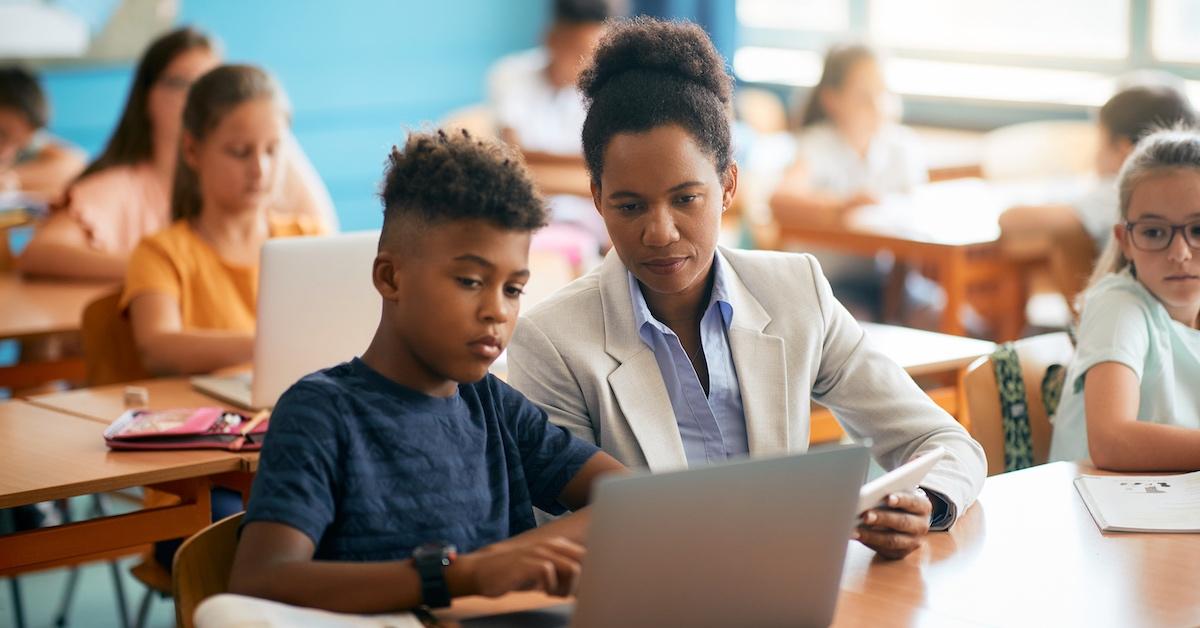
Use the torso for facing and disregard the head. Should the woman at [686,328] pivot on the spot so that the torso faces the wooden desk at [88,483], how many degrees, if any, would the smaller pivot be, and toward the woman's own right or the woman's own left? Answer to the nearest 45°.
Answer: approximately 90° to the woman's own right

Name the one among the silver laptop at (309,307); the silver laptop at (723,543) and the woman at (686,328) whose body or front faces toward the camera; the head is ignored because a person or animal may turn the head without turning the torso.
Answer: the woman

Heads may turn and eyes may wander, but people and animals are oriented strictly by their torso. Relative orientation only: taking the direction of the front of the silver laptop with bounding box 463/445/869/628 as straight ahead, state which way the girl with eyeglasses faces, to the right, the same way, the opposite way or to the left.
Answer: the opposite way

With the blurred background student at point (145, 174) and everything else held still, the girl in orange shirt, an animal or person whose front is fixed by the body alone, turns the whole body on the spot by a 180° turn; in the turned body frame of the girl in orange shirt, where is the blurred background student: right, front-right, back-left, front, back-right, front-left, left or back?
front-right

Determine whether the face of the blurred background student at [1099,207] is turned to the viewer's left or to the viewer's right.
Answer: to the viewer's left

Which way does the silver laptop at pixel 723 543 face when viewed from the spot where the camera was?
facing away from the viewer and to the left of the viewer

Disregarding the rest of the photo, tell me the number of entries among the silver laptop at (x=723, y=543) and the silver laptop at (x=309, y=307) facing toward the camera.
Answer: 0

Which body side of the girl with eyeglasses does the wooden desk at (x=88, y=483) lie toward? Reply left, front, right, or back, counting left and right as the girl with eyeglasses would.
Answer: right

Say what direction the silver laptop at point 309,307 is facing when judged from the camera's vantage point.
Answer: facing away from the viewer and to the left of the viewer

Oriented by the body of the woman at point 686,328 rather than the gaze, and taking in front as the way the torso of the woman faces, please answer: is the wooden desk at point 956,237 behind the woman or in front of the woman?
behind

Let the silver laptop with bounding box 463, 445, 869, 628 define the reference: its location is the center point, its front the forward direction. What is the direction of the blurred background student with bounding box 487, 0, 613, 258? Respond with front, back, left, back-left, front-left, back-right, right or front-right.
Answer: front-right

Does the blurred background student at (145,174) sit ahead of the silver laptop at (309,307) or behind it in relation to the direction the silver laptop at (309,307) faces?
ahead

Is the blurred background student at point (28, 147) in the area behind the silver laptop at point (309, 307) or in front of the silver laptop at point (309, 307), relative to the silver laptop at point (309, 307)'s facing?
in front

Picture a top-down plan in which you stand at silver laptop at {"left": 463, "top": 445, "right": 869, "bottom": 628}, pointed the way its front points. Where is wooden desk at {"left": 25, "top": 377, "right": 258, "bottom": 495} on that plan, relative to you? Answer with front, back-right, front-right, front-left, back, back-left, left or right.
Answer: front

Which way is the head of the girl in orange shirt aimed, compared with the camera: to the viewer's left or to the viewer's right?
to the viewer's right

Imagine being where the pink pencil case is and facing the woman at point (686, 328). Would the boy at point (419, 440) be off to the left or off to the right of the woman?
right

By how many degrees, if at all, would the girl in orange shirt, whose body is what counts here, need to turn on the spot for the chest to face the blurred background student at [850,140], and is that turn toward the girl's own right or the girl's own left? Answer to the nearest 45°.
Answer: approximately 90° to the girl's own left
